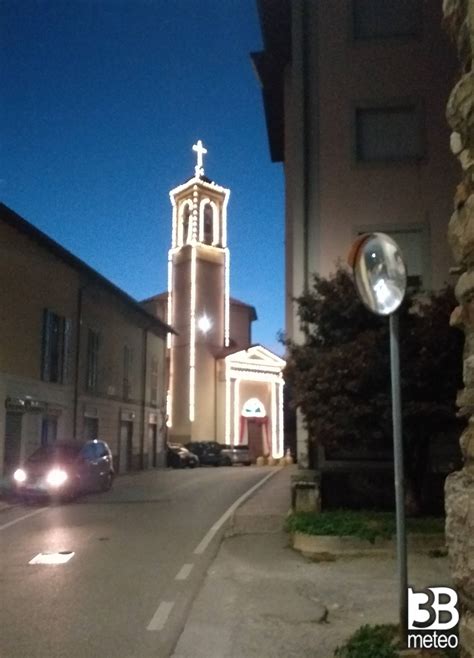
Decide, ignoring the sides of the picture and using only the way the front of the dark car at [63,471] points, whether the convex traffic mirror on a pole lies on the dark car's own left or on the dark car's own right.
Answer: on the dark car's own left

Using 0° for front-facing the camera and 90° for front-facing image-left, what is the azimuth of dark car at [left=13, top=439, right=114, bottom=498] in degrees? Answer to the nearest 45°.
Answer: approximately 45°

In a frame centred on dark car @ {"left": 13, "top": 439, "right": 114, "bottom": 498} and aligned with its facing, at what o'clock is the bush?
The bush is roughly at 10 o'clock from the dark car.

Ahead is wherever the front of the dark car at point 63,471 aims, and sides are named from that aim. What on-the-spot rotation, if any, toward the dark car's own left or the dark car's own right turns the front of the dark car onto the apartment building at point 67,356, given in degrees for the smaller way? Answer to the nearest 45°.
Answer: approximately 135° to the dark car's own right

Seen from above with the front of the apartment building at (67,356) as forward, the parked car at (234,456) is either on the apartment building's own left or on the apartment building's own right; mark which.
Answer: on the apartment building's own left

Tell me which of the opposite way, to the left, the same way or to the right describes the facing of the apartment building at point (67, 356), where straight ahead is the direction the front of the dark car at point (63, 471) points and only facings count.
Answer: to the left

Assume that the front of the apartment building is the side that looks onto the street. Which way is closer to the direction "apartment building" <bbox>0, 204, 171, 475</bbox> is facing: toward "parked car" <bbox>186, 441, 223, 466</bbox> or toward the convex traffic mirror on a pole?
the convex traffic mirror on a pole
